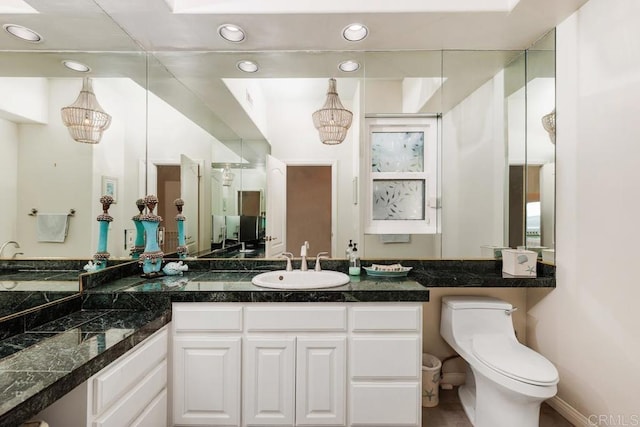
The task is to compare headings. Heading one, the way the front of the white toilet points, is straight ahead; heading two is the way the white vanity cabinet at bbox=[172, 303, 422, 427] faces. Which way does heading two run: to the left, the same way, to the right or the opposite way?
the same way

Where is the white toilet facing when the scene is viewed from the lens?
facing the viewer and to the right of the viewer

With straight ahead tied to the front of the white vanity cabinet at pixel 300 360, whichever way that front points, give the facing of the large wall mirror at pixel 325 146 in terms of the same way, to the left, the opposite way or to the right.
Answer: the same way

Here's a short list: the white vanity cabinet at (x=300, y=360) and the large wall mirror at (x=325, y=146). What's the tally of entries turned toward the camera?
2

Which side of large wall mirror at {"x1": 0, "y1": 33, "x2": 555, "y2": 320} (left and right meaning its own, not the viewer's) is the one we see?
front
